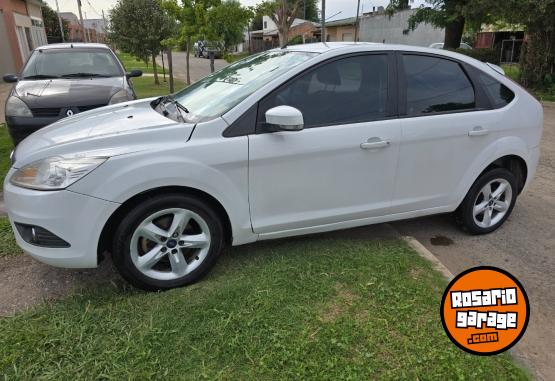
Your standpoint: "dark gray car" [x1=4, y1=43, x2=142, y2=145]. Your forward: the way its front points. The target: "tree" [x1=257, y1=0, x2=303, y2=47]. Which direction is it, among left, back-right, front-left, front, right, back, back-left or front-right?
back-left

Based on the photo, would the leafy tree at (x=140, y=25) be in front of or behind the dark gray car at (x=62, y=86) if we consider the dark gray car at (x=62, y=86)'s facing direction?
behind

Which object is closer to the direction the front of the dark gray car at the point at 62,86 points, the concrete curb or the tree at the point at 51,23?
the concrete curb

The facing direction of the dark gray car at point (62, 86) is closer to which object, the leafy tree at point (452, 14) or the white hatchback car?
the white hatchback car

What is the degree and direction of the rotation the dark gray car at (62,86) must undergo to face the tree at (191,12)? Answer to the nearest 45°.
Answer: approximately 135° to its left

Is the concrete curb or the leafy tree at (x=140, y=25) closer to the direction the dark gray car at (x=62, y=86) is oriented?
the concrete curb

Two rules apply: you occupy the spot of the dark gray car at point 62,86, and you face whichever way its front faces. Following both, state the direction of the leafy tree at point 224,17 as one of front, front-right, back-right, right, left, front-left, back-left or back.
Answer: back-left

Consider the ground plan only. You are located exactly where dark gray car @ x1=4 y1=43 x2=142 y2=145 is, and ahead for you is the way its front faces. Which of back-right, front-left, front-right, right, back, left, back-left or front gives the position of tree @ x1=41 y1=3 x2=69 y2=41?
back

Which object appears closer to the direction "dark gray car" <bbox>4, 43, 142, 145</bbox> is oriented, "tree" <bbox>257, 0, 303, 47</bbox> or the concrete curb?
the concrete curb

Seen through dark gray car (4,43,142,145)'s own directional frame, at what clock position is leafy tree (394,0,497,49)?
The leafy tree is roughly at 8 o'clock from the dark gray car.

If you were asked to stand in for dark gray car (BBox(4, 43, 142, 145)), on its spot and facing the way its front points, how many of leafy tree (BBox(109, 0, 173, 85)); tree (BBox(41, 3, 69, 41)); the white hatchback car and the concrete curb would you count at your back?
2

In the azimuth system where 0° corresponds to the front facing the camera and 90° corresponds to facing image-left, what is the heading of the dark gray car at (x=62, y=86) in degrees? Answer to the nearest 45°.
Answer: approximately 0°
